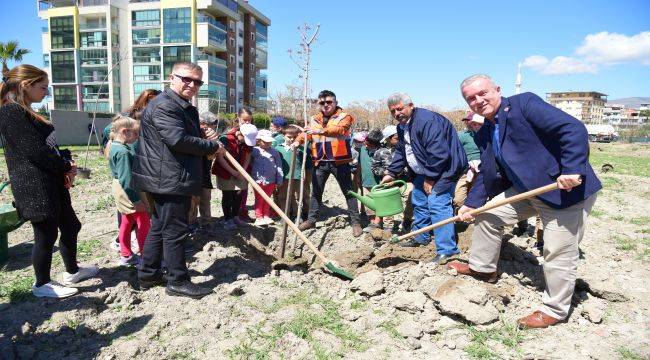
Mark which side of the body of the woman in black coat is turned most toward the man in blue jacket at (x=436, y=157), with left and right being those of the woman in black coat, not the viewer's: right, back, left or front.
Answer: front

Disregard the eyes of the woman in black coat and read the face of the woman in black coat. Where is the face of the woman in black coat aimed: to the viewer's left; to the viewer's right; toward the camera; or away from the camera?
to the viewer's right

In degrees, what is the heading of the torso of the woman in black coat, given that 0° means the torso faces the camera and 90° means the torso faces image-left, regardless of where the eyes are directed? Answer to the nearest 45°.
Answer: approximately 270°

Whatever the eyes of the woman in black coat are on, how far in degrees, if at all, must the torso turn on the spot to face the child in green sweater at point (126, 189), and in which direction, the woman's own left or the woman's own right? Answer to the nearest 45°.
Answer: approximately 45° to the woman's own left

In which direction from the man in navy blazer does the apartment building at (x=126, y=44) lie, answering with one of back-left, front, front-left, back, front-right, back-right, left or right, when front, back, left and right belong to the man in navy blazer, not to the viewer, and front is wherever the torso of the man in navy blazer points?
right

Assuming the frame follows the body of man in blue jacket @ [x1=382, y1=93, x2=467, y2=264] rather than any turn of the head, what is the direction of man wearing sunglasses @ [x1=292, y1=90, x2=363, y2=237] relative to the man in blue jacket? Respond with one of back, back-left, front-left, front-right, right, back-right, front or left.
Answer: right

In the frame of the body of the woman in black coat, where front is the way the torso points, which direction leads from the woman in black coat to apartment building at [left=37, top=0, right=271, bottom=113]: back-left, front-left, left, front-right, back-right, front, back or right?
left

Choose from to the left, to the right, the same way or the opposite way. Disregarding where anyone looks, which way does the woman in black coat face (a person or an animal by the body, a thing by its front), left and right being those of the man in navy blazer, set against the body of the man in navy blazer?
the opposite way

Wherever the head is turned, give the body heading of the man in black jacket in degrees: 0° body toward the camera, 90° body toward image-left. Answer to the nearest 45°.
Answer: approximately 270°
